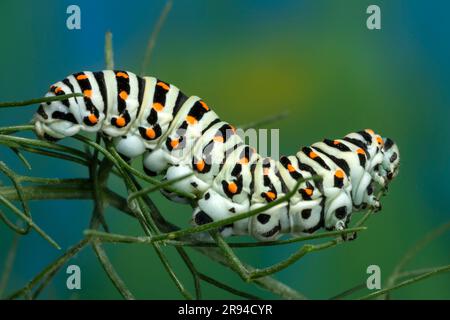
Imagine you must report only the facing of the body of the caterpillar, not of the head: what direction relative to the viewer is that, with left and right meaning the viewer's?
facing to the right of the viewer
